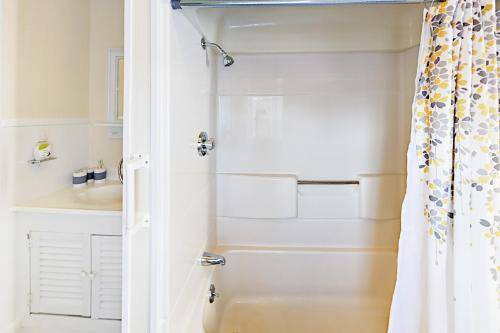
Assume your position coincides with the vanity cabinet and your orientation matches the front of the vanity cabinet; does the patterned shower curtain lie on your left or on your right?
on your left

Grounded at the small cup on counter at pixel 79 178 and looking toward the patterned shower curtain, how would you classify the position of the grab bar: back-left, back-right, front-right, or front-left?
front-left

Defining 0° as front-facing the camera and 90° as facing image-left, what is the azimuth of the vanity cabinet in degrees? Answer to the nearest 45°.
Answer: approximately 0°

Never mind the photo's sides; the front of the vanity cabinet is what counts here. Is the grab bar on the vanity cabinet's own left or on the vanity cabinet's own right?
on the vanity cabinet's own left

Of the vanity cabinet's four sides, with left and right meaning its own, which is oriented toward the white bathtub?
left
